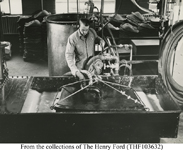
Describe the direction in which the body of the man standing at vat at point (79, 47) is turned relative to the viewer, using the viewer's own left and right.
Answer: facing the viewer and to the right of the viewer

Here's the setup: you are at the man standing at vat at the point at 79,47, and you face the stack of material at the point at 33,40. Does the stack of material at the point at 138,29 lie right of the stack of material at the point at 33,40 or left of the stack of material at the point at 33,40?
right

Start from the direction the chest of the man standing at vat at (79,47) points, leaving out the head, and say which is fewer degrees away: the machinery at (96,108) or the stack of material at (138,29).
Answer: the machinery

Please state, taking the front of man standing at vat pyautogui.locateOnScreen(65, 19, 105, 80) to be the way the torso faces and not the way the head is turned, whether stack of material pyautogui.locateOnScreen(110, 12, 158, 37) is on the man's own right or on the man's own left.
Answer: on the man's own left

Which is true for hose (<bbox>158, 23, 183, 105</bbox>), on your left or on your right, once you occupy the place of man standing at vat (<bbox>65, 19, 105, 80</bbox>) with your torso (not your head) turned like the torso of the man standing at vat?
on your left

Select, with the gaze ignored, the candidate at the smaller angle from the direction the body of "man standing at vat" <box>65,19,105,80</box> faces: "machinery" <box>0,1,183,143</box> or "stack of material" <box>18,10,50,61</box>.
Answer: the machinery
